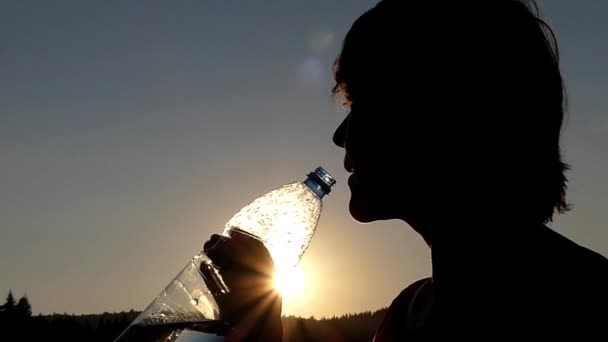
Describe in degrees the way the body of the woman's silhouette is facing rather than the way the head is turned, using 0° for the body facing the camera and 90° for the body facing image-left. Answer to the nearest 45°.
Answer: approximately 90°
